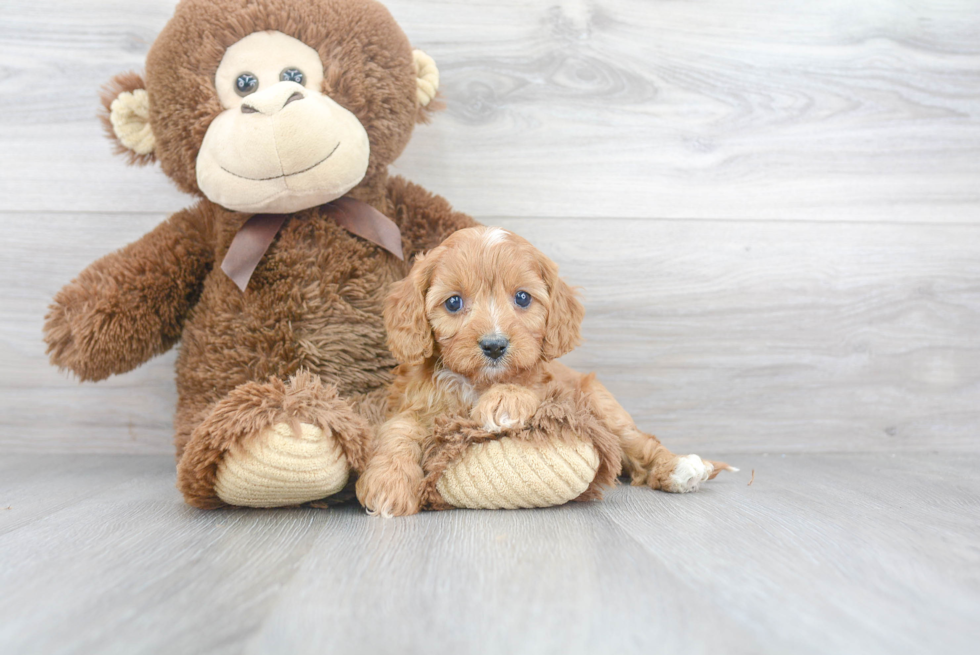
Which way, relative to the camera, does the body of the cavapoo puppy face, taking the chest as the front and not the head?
toward the camera
